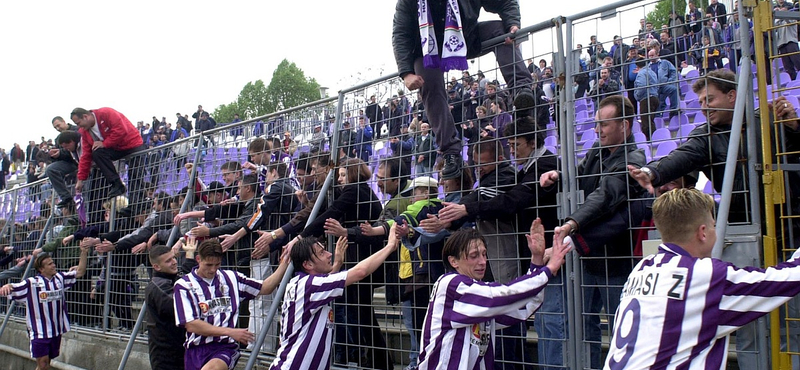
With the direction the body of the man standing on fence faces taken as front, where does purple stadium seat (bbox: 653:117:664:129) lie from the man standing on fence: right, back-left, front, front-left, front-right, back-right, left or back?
left

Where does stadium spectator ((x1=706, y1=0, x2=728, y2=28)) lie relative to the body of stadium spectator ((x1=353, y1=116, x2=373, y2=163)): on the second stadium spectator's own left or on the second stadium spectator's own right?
on the second stadium spectator's own left

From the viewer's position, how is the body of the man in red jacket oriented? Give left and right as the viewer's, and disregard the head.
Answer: facing the viewer and to the left of the viewer

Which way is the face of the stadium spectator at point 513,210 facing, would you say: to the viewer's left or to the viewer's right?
to the viewer's left

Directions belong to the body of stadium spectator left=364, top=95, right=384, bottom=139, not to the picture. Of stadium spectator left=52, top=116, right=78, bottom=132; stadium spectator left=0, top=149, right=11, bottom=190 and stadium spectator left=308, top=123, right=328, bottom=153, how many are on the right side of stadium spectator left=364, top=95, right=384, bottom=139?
3

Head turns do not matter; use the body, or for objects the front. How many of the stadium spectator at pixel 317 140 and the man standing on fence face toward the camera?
2

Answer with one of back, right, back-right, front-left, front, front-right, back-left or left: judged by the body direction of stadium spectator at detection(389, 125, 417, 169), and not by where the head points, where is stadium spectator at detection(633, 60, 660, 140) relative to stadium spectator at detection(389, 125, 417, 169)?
left

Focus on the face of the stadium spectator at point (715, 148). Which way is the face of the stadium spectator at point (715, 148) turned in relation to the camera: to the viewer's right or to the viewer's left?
to the viewer's left

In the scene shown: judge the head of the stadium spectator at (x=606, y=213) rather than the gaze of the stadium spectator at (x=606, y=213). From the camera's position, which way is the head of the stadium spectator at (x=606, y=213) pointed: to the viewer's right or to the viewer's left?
to the viewer's left

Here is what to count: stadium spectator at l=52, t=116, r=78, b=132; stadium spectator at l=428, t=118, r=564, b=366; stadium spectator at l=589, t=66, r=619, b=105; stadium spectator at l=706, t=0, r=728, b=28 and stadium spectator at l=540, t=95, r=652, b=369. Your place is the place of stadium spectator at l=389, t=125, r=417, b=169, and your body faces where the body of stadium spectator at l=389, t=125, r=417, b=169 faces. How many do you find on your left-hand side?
4

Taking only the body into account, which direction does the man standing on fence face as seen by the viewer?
toward the camera

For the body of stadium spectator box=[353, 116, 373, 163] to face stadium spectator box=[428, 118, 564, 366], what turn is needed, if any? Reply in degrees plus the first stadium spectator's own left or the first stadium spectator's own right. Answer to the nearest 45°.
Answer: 0° — they already face them

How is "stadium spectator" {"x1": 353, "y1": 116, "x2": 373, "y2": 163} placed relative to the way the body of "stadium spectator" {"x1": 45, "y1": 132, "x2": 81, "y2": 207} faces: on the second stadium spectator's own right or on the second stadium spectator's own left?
on the second stadium spectator's own left
